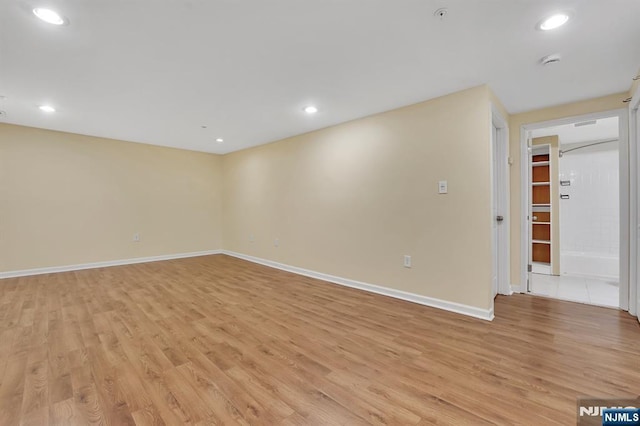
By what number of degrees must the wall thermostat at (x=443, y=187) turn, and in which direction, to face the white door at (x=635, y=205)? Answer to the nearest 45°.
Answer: approximately 135° to its left

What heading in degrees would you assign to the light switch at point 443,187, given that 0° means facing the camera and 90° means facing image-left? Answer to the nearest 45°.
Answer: approximately 45°

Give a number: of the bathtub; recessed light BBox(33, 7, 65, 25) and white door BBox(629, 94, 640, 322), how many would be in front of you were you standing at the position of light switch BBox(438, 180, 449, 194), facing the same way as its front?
1

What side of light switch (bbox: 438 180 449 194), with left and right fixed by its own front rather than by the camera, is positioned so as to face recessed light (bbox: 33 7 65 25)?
front

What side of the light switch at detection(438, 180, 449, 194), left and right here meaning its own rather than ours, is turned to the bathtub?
back

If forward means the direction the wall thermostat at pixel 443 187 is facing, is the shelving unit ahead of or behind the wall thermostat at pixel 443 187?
behind

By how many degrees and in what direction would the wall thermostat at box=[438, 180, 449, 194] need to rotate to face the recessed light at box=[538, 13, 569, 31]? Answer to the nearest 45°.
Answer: approximately 90° to its left
